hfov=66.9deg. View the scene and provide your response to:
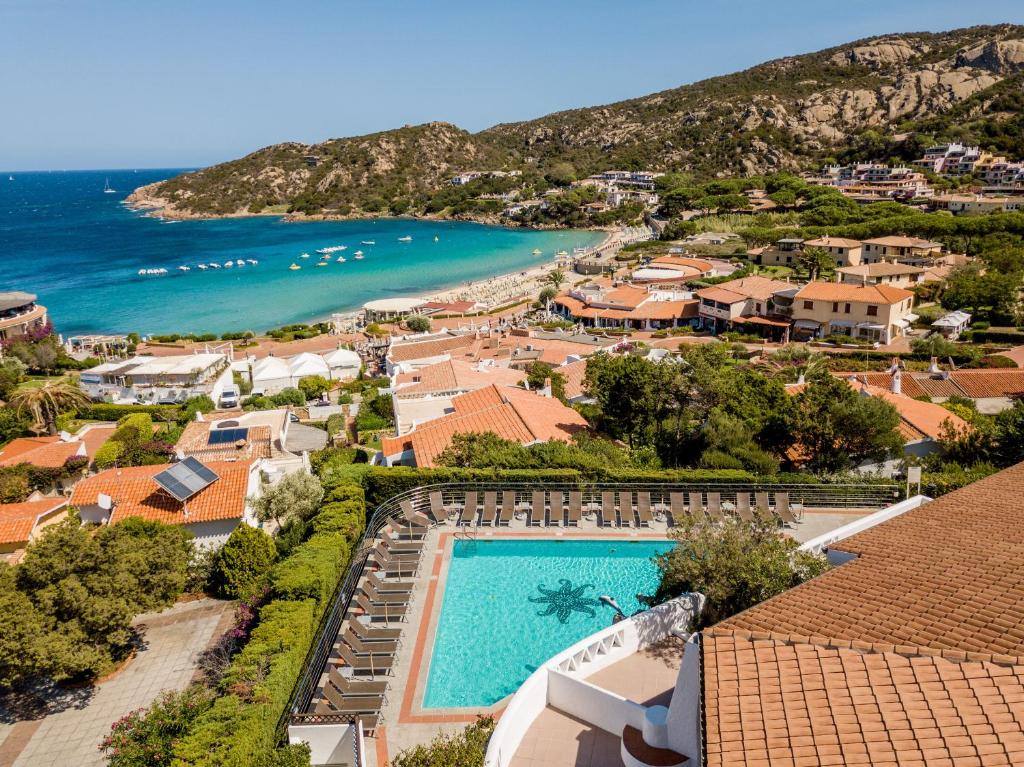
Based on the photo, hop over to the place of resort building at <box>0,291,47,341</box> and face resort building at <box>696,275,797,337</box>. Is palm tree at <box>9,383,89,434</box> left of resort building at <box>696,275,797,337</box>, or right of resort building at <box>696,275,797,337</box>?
right

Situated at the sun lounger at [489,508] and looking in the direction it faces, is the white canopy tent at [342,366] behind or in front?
behind

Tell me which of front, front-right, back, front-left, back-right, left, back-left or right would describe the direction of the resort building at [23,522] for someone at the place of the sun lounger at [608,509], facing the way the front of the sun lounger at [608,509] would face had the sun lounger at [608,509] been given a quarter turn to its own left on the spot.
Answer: back

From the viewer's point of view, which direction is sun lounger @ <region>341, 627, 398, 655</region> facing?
to the viewer's right

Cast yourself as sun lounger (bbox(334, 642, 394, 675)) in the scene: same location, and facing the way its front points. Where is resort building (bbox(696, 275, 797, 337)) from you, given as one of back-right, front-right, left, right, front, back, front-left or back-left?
front-left

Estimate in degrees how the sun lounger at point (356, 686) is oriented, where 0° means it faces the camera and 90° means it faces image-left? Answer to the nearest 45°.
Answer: approximately 270°

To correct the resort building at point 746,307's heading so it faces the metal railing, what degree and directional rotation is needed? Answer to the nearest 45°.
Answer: approximately 45° to its left

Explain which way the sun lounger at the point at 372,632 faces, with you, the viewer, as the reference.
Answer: facing to the right of the viewer

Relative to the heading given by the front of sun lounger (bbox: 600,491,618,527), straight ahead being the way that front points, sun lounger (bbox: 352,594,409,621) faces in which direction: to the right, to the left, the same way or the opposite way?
to the left

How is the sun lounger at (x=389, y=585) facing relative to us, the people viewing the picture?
facing to the right of the viewer

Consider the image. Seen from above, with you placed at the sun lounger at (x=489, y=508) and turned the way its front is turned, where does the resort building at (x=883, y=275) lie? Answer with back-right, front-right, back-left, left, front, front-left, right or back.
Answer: back-left

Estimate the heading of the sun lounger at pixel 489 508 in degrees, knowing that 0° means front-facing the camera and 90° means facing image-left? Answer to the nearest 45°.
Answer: approximately 0°

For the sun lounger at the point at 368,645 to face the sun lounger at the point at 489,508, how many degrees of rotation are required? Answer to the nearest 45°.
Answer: approximately 45° to its left

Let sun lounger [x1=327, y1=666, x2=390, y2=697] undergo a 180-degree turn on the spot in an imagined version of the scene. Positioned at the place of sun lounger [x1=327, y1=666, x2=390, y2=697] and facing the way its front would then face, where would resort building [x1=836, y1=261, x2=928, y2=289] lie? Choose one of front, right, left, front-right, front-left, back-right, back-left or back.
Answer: back-right

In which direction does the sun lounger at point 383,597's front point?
to the viewer's right
